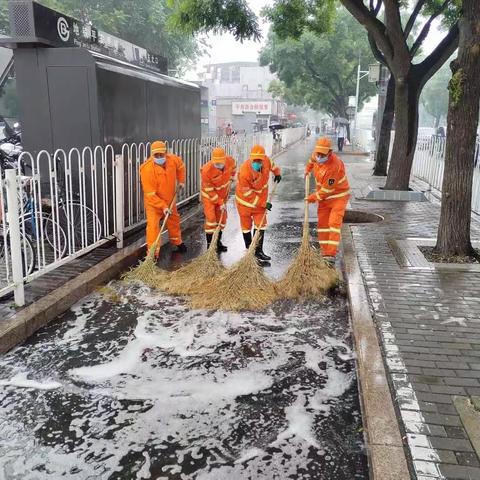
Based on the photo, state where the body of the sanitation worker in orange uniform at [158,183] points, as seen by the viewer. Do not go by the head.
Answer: toward the camera

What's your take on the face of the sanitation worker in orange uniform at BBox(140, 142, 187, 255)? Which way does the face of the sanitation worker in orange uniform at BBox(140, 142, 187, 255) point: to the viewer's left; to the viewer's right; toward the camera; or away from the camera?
toward the camera

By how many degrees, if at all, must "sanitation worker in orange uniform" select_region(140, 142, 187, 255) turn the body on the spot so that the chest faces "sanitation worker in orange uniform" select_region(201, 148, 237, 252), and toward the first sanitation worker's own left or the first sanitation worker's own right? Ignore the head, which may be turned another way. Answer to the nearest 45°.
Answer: approximately 90° to the first sanitation worker's own left

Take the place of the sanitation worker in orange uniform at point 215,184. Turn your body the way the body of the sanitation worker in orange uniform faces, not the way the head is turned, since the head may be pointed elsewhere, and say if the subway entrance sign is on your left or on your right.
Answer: on your right

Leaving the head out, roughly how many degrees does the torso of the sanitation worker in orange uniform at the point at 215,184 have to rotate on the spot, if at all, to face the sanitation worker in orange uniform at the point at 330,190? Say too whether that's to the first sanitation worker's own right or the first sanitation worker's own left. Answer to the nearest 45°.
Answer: approximately 45° to the first sanitation worker's own left

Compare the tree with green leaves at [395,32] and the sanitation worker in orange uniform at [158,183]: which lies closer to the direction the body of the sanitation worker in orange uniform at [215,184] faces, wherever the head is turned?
the sanitation worker in orange uniform

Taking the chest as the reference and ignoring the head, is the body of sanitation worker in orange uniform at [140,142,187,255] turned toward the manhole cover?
no

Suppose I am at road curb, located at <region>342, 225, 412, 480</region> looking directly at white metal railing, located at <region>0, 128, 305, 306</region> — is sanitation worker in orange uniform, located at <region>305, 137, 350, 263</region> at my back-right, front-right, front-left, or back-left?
front-right

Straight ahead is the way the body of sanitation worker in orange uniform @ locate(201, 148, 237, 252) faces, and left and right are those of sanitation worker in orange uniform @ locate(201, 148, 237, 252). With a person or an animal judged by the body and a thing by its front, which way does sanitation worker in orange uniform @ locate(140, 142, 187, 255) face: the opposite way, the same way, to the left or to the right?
the same way

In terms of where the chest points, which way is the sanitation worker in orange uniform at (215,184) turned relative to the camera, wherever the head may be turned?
toward the camera

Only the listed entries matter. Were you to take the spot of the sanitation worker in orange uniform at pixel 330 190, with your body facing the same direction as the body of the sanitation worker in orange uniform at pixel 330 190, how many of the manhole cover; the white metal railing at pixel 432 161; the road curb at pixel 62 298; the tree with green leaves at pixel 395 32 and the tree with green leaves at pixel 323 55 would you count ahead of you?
1

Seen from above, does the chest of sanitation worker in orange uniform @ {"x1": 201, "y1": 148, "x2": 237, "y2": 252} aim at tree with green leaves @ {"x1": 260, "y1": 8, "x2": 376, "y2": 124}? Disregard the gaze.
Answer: no

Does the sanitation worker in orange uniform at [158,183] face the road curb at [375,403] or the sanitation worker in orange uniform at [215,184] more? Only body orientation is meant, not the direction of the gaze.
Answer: the road curb

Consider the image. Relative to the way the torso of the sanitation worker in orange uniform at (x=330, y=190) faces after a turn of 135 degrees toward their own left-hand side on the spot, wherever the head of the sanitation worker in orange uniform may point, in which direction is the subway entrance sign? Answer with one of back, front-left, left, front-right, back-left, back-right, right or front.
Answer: back

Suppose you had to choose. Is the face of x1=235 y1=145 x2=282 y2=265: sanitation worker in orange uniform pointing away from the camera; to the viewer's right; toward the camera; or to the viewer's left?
toward the camera

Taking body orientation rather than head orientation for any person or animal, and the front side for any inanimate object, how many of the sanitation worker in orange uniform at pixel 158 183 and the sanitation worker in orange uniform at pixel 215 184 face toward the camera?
2

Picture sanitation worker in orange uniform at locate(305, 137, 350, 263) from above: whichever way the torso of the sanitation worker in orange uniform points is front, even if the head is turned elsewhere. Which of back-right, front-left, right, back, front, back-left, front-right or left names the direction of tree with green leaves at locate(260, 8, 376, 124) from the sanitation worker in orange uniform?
back-right

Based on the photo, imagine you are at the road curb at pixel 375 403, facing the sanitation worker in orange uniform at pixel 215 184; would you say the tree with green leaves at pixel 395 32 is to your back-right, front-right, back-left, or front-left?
front-right

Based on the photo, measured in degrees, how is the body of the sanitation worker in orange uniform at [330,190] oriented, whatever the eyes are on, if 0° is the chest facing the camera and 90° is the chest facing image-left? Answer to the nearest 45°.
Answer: approximately 45°
